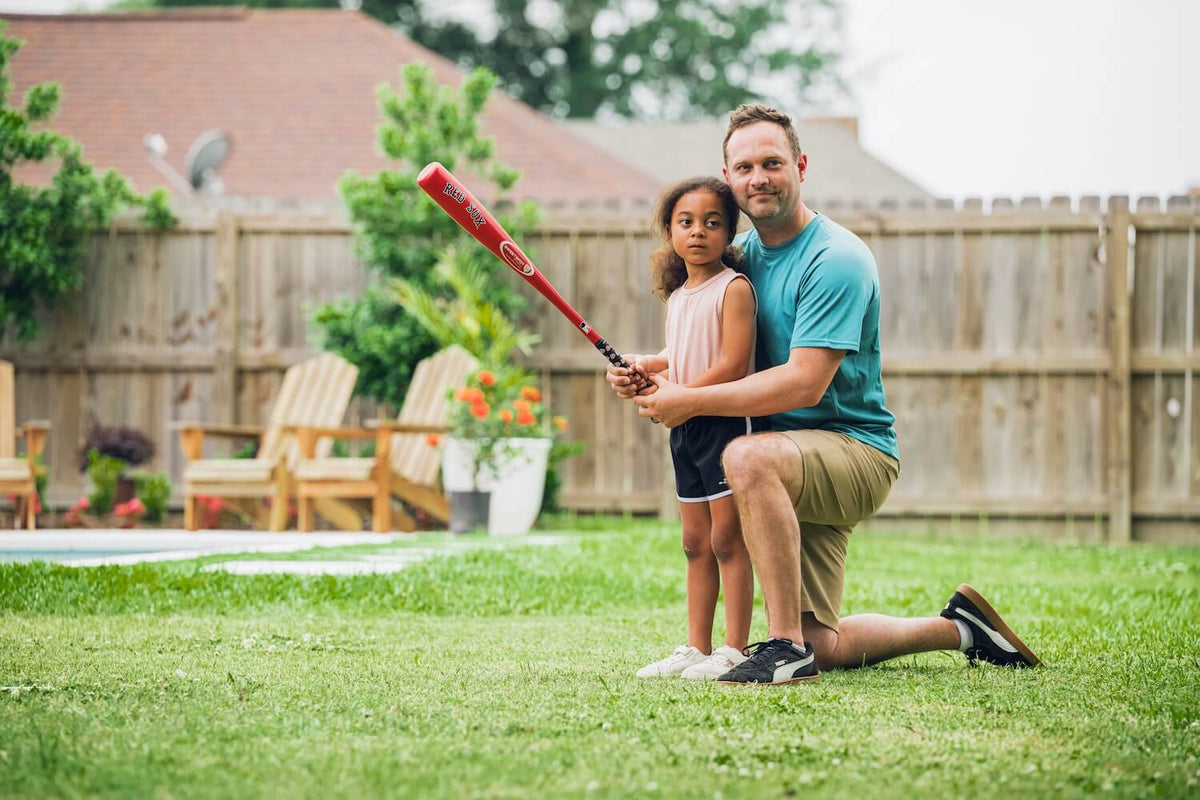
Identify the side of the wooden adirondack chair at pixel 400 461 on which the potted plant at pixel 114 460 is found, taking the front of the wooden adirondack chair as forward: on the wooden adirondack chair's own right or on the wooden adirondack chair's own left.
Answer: on the wooden adirondack chair's own right

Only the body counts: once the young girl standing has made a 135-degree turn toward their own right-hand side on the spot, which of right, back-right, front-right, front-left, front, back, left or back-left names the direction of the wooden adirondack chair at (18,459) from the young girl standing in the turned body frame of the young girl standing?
front-left

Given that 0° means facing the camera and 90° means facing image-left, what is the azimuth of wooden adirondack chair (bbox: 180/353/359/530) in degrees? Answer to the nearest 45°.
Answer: approximately 45°

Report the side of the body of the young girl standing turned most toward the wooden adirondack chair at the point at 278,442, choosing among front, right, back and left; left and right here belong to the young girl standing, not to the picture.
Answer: right

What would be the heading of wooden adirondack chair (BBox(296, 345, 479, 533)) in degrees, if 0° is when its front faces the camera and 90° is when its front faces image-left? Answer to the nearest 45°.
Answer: approximately 45°

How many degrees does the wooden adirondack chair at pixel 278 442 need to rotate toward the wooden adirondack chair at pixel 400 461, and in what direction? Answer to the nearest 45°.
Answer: approximately 135° to its left

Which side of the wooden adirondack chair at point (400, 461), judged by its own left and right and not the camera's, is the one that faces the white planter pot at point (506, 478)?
left
